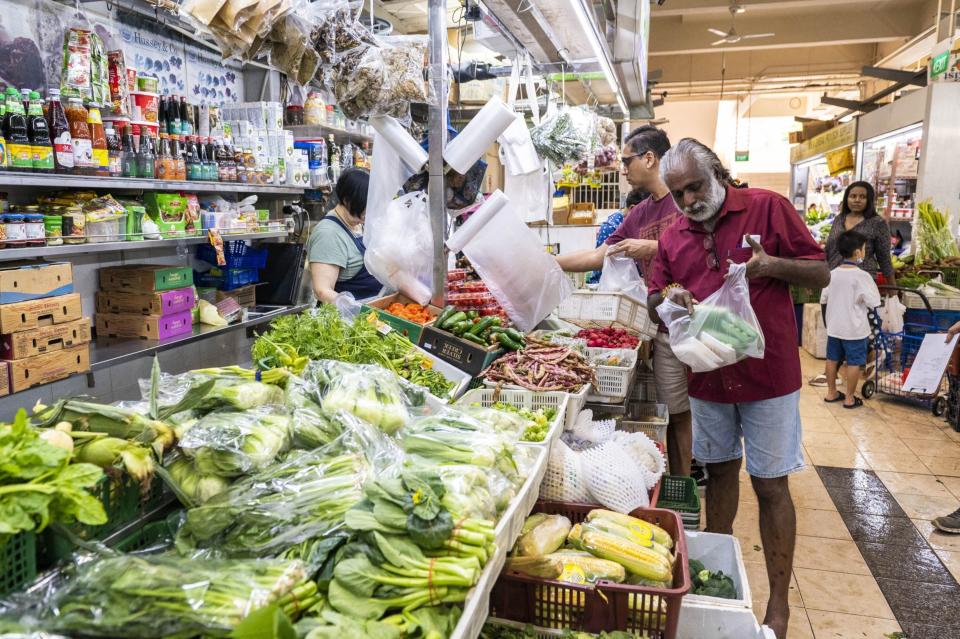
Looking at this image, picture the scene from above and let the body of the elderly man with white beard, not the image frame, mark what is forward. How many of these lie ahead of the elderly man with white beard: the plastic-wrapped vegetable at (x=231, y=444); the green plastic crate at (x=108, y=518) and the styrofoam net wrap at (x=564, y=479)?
3

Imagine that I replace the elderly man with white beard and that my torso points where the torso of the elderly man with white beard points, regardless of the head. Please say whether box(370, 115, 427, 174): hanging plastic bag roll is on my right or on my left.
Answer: on my right

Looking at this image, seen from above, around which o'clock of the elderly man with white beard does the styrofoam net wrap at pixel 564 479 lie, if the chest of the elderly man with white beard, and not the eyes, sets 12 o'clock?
The styrofoam net wrap is roughly at 12 o'clock from the elderly man with white beard.

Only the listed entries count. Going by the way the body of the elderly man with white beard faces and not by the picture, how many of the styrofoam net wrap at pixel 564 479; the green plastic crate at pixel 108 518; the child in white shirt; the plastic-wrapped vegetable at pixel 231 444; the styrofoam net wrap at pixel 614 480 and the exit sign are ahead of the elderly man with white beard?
4

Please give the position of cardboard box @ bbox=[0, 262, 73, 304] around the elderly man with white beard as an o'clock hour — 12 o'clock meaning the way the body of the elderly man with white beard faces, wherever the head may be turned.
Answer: The cardboard box is roughly at 1 o'clock from the elderly man with white beard.

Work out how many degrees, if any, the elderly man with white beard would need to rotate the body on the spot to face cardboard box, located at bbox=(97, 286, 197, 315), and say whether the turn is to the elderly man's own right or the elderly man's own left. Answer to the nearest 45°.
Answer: approximately 45° to the elderly man's own right

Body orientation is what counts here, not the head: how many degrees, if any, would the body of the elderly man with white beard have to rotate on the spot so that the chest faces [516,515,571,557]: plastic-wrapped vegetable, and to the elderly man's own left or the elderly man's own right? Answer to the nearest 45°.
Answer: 0° — they already face it

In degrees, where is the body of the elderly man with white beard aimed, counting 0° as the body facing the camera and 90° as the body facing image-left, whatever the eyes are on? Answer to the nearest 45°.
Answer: approximately 45°

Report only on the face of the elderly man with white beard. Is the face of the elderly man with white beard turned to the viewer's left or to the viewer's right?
to the viewer's left

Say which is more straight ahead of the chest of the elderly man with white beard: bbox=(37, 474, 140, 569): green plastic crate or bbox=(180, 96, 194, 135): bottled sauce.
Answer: the green plastic crate

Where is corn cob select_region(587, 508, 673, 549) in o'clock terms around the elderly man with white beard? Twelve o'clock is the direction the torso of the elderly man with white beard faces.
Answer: The corn cob is roughly at 11 o'clock from the elderly man with white beard.

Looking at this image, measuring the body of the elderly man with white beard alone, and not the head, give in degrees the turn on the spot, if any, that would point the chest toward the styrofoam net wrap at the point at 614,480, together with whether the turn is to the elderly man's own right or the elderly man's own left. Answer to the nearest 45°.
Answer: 0° — they already face it

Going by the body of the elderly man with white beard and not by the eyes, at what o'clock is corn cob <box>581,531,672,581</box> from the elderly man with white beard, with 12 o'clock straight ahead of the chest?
The corn cob is roughly at 11 o'clock from the elderly man with white beard.

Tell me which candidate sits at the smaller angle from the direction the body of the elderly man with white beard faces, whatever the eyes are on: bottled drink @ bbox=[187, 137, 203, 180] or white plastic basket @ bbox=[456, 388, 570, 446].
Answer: the white plastic basket
